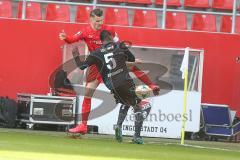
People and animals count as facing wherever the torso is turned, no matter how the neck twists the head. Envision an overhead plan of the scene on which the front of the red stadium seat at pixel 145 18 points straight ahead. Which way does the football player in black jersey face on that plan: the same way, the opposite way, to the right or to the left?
the opposite way

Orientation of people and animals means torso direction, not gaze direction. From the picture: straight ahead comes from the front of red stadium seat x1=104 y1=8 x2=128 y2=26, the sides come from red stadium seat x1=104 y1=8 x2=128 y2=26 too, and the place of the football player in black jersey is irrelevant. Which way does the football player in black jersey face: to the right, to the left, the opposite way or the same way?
the opposite way

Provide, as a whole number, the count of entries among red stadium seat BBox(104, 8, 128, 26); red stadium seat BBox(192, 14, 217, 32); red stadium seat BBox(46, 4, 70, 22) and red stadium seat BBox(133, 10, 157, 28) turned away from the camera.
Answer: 0

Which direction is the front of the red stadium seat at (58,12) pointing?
toward the camera

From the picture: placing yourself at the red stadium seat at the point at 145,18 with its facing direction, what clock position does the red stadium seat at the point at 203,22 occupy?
the red stadium seat at the point at 203,22 is roughly at 9 o'clock from the red stadium seat at the point at 145,18.

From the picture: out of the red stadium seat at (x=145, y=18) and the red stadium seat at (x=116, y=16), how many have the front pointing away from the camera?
0

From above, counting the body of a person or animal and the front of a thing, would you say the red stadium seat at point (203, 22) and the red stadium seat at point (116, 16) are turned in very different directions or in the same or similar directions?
same or similar directions

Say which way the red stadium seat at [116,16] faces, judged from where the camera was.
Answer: facing the viewer

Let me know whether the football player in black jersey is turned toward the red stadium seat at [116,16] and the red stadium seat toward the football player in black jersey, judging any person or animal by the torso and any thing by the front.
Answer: yes

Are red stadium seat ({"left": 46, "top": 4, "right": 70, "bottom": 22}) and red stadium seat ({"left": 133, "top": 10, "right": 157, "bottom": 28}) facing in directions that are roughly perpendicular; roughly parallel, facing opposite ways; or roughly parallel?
roughly parallel

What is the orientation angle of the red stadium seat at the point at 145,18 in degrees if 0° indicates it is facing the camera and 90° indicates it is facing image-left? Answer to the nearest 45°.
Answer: approximately 0°

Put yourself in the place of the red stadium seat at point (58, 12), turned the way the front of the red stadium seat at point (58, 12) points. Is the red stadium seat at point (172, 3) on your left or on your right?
on your left

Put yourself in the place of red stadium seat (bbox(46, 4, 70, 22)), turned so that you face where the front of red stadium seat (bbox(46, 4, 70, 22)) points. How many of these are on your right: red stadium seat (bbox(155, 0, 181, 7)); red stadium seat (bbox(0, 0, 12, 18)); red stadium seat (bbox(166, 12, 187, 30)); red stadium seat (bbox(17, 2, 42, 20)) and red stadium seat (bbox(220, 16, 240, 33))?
2

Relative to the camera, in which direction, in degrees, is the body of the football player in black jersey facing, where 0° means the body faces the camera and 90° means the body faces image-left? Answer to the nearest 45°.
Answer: approximately 180°
